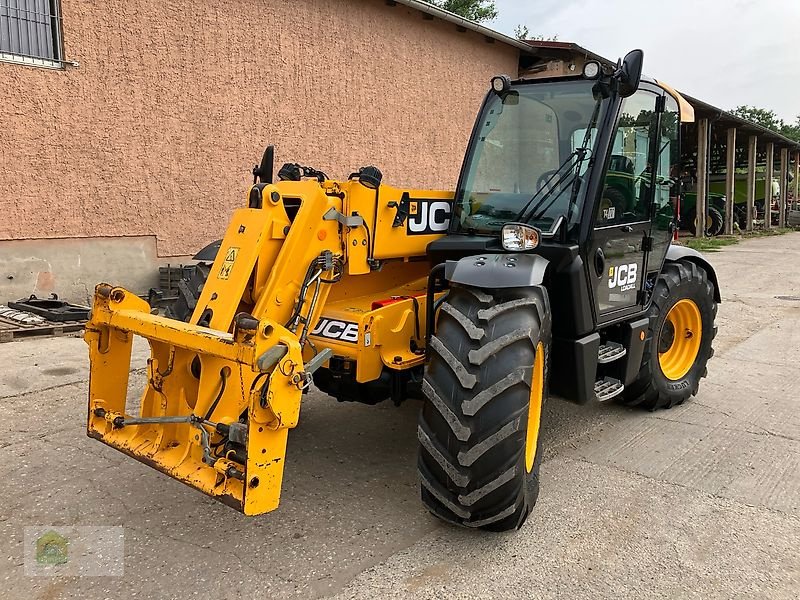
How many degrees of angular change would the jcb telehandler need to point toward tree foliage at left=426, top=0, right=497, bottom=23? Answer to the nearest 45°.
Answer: approximately 135° to its right

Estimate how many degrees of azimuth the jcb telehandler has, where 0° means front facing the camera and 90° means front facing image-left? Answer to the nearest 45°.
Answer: approximately 45°
